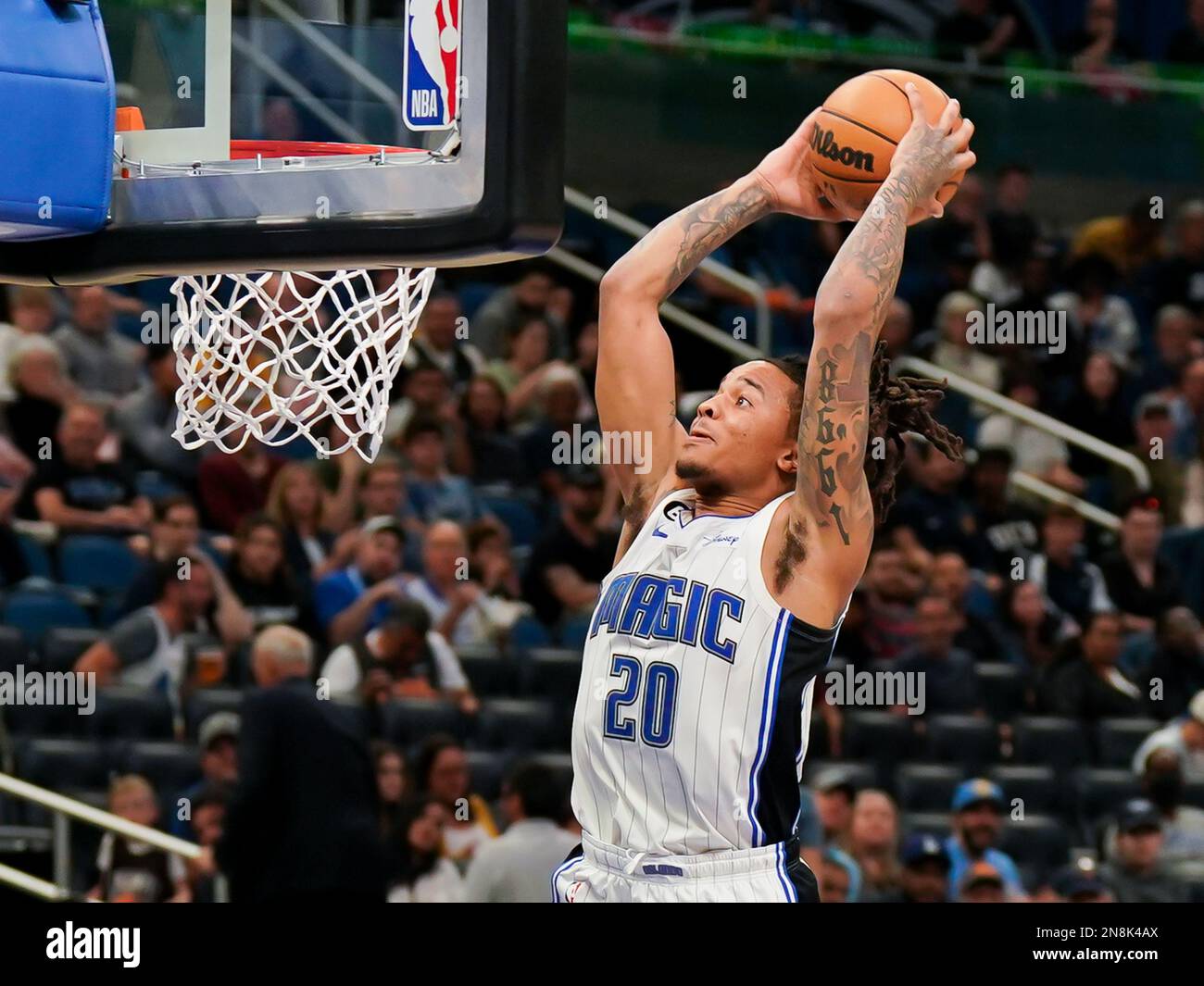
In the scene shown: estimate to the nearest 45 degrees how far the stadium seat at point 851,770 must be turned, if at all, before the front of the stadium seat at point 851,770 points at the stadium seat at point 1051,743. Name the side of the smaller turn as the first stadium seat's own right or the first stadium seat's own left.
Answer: approximately 135° to the first stadium seat's own left

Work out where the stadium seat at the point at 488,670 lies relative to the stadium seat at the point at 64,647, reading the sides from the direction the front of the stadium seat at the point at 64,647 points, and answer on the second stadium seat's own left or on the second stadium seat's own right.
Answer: on the second stadium seat's own left

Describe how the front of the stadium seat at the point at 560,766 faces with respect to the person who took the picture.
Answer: facing the viewer

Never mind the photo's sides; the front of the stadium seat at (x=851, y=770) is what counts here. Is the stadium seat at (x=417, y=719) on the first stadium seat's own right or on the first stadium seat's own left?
on the first stadium seat's own right

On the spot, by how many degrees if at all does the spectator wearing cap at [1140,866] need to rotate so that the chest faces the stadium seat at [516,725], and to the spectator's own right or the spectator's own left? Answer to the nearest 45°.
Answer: approximately 90° to the spectator's own right

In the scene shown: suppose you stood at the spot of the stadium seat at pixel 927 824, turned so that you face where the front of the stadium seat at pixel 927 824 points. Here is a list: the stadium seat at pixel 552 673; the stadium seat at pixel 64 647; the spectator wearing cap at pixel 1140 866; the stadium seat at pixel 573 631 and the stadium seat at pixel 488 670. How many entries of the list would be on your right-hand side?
4

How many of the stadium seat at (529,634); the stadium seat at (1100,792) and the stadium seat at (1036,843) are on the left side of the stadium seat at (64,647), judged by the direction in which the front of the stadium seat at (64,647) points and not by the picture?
3

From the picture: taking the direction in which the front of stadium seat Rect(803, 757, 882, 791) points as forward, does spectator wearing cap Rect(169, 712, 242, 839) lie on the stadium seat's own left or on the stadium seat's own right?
on the stadium seat's own right

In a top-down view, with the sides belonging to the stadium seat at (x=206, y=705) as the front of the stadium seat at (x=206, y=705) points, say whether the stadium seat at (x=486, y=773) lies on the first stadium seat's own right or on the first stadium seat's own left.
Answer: on the first stadium seat's own left

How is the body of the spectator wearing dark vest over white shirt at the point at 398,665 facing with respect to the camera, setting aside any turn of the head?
toward the camera

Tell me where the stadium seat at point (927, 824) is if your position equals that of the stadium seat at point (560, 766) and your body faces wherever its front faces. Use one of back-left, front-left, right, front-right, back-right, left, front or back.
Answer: left

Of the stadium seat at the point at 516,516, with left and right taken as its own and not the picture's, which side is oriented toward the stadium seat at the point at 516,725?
front
